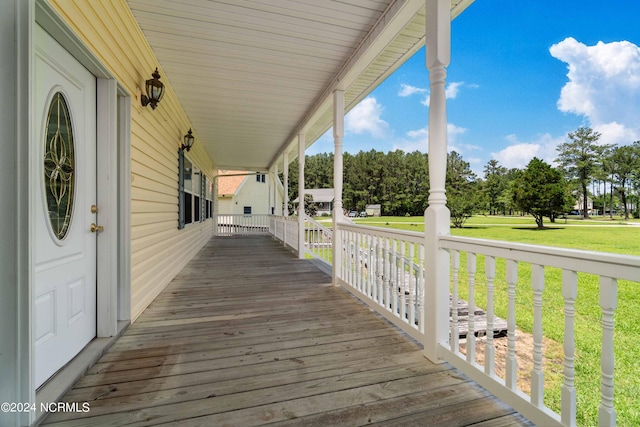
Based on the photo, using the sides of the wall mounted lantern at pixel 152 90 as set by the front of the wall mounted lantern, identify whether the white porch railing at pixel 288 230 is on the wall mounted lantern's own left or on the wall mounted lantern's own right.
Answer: on the wall mounted lantern's own left

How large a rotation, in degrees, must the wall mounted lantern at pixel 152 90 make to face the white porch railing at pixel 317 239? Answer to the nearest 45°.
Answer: approximately 45° to its left

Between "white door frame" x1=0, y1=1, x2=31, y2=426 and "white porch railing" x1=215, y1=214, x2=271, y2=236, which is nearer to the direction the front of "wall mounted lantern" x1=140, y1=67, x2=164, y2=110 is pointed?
the white porch railing

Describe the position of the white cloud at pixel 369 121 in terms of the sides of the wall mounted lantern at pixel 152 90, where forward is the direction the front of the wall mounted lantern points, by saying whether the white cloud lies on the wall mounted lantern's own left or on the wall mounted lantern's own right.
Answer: on the wall mounted lantern's own left

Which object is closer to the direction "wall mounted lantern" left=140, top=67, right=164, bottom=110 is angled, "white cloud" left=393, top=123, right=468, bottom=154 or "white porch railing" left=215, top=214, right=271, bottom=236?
the white cloud

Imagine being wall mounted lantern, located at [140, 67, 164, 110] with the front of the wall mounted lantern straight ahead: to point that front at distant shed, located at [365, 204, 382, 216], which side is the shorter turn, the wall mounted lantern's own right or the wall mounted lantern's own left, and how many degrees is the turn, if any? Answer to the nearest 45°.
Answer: approximately 45° to the wall mounted lantern's own left

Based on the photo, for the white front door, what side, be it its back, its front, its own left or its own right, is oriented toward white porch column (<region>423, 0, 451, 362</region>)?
front

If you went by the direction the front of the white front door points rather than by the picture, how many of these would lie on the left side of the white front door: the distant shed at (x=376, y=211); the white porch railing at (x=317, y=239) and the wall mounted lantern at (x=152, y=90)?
3

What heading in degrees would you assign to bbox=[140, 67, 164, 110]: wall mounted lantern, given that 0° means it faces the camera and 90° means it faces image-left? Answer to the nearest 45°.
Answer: approximately 270°

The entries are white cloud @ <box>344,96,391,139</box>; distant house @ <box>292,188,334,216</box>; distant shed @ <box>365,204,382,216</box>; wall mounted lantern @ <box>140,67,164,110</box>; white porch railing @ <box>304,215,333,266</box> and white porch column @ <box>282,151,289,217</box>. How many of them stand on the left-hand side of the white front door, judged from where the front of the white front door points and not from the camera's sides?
6

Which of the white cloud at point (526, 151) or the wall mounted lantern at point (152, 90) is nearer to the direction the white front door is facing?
the white cloud

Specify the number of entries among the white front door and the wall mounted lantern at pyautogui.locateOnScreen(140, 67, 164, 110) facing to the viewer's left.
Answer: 0

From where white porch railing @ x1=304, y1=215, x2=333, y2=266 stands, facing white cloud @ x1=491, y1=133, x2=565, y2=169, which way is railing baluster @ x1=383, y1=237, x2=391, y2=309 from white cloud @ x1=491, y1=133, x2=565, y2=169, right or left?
right

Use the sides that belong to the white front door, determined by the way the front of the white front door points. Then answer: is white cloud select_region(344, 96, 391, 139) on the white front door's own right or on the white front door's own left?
on the white front door's own left

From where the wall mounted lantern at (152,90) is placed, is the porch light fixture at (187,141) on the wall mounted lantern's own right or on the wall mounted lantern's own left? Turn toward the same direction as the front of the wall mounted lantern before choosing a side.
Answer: on the wall mounted lantern's own left
